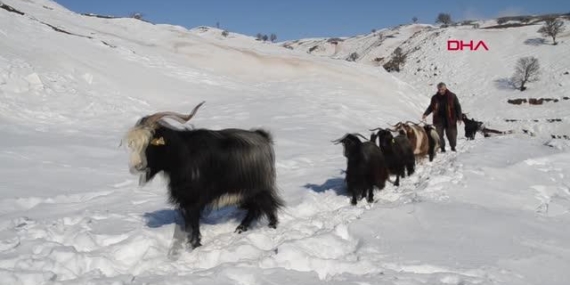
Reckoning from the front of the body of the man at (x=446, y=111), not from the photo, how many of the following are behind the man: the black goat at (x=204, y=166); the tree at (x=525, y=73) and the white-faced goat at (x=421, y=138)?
1

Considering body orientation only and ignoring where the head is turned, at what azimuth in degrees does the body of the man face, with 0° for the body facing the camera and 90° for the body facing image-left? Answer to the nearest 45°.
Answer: approximately 0°

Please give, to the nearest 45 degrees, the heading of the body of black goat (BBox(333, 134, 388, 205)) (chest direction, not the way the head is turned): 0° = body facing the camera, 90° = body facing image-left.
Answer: approximately 45°

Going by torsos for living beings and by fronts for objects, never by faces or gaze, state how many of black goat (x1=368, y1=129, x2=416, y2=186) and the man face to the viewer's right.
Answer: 0

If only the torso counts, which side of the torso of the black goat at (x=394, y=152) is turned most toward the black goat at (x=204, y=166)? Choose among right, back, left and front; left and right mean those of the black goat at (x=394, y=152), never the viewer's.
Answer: front

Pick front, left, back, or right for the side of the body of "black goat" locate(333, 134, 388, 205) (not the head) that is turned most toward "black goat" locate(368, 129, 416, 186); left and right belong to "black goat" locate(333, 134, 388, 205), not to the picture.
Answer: back

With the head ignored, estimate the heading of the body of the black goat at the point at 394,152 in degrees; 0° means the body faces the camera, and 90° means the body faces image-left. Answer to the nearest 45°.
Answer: approximately 45°

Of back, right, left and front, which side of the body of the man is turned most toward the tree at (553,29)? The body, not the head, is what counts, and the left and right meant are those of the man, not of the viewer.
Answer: back

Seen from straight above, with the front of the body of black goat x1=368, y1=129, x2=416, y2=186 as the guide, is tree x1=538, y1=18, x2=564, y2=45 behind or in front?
behind

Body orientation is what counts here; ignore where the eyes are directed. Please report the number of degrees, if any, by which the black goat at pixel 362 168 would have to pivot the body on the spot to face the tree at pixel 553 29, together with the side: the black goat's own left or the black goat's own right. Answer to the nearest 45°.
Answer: approximately 180°
